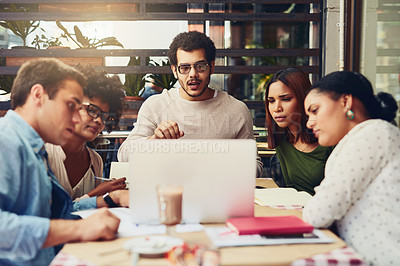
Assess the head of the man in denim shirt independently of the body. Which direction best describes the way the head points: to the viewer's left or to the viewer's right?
to the viewer's right

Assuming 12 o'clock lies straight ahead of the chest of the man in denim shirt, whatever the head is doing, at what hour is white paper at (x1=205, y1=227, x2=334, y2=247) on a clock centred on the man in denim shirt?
The white paper is roughly at 1 o'clock from the man in denim shirt.

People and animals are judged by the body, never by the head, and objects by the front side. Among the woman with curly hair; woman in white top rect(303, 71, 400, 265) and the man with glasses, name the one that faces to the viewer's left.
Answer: the woman in white top

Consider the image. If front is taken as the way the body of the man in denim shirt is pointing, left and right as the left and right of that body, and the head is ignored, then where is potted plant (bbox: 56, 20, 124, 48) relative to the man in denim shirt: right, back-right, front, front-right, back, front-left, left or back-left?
left

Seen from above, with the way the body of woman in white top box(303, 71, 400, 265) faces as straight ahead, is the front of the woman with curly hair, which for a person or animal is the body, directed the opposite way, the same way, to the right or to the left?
the opposite way

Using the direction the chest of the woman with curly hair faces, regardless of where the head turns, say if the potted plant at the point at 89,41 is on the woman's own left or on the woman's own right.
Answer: on the woman's own left

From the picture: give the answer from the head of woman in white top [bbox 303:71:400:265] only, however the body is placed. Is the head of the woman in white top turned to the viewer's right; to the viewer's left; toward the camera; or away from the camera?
to the viewer's left

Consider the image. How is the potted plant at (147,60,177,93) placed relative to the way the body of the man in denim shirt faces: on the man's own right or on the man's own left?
on the man's own left

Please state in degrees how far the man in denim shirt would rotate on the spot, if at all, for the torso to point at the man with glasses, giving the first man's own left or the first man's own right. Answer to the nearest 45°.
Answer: approximately 45° to the first man's own left

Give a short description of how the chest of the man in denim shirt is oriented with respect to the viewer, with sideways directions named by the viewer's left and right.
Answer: facing to the right of the viewer

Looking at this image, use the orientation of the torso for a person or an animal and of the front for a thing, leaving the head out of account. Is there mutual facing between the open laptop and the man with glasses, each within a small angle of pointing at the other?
yes

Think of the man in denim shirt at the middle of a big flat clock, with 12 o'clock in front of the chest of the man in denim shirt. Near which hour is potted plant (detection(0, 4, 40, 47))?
The potted plant is roughly at 9 o'clock from the man in denim shirt.

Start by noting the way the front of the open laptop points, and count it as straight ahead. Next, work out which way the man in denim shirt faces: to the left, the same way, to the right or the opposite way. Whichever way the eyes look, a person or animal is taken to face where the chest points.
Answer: to the right

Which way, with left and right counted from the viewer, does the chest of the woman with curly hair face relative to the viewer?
facing the viewer and to the right of the viewer

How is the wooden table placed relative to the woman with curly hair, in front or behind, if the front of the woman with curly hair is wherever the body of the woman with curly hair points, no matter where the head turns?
in front

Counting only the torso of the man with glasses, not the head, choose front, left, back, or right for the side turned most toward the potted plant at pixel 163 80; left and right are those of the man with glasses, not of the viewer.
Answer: back

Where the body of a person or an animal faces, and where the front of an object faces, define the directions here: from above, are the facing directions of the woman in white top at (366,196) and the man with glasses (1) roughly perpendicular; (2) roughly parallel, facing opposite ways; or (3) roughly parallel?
roughly perpendicular

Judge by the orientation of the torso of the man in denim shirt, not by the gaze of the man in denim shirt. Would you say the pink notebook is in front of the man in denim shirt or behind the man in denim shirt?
in front

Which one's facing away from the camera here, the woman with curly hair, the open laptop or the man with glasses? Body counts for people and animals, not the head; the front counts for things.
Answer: the open laptop
